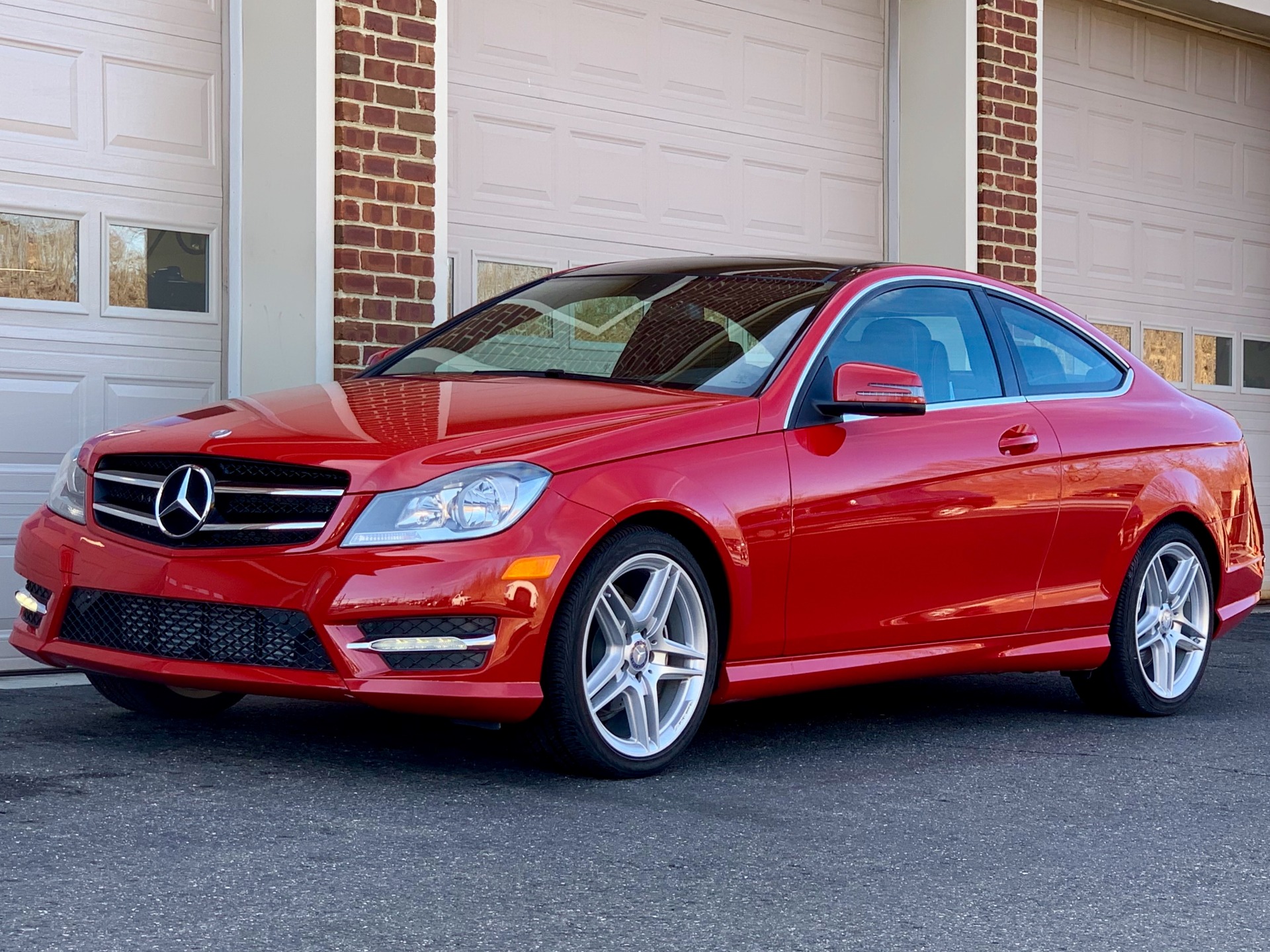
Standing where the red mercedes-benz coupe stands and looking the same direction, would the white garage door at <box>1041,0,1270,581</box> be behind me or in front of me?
behind

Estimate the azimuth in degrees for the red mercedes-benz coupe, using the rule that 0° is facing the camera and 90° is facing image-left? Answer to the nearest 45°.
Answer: approximately 45°

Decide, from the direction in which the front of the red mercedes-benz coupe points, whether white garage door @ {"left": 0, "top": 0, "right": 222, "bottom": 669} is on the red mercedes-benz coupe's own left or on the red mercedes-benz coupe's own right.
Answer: on the red mercedes-benz coupe's own right

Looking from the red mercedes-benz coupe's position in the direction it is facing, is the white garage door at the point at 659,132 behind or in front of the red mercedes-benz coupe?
behind

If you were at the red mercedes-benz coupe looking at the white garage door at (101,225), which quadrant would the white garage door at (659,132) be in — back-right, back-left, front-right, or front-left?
front-right
